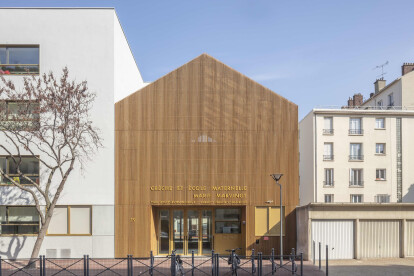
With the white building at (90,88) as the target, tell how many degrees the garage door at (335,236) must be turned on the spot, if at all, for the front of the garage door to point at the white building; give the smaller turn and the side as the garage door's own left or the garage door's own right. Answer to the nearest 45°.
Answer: approximately 90° to the garage door's own right

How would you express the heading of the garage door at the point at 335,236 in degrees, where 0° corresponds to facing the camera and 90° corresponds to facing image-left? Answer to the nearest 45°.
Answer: approximately 0°

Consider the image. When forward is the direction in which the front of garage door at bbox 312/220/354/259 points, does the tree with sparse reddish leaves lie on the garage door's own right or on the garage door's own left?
on the garage door's own right
